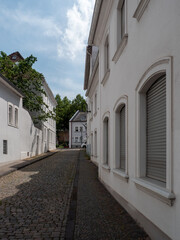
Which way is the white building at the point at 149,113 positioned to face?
to the viewer's left

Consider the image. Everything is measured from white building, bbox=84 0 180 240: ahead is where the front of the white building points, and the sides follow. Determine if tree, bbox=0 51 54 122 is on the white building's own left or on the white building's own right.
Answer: on the white building's own right
